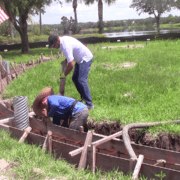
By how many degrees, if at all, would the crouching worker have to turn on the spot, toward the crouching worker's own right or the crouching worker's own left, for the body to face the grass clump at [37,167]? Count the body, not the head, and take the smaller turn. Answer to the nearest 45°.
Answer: approximately 90° to the crouching worker's own left

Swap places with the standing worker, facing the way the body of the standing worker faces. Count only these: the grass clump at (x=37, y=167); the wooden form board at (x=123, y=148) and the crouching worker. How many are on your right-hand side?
0

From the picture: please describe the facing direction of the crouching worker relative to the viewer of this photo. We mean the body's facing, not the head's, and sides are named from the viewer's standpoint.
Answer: facing to the left of the viewer

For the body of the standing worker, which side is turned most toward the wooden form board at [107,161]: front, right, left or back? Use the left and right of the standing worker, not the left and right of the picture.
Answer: left

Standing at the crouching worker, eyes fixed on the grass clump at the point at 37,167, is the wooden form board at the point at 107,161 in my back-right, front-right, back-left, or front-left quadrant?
front-left

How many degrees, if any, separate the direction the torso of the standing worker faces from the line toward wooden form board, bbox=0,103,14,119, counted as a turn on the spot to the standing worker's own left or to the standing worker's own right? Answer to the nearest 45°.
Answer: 0° — they already face it

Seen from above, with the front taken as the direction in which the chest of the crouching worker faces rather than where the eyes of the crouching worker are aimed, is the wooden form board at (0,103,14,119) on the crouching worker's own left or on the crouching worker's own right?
on the crouching worker's own right

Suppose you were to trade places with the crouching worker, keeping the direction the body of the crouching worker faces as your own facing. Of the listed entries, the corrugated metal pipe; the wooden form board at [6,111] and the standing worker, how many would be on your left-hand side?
0

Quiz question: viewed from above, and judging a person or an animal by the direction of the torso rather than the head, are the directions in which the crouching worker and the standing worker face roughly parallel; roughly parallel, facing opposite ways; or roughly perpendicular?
roughly parallel

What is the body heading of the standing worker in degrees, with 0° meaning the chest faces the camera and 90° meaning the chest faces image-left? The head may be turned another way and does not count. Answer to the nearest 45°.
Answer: approximately 90°

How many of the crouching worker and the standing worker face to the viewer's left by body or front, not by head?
2

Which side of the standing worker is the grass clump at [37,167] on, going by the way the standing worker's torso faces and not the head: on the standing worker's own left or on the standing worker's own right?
on the standing worker's own left
